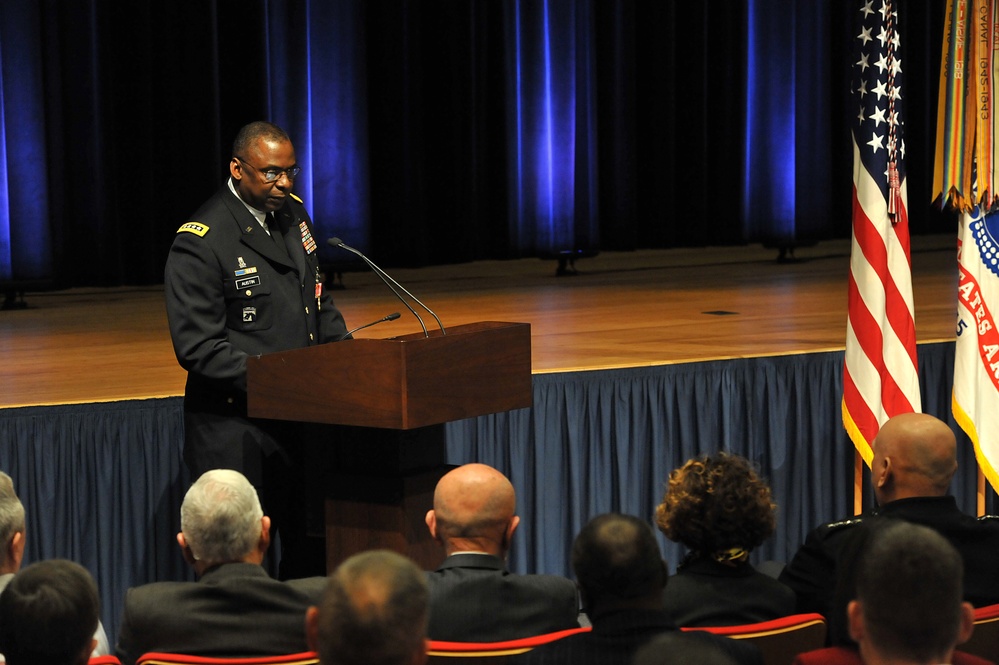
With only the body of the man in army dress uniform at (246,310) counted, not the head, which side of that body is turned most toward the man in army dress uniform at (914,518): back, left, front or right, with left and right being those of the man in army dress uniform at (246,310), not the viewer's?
front

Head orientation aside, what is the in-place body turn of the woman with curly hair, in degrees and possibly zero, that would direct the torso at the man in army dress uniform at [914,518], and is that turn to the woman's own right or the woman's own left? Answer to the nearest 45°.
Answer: approximately 45° to the woman's own right

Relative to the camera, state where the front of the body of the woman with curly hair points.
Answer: away from the camera

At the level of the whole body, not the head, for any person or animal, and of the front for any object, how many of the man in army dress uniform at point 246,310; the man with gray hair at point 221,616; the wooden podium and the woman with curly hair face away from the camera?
2

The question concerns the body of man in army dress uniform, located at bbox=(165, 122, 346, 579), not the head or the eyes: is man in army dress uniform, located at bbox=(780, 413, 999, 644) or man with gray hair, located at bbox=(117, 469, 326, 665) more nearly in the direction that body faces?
the man in army dress uniform

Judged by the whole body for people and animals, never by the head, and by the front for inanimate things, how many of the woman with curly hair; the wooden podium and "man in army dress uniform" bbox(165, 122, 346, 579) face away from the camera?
1

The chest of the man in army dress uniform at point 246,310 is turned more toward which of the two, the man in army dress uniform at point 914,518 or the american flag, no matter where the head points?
the man in army dress uniform

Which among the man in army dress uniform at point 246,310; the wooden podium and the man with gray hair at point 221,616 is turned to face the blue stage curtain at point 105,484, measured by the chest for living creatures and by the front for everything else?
the man with gray hair

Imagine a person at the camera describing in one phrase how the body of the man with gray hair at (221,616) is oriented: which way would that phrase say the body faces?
away from the camera

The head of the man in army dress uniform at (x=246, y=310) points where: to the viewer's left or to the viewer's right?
to the viewer's right

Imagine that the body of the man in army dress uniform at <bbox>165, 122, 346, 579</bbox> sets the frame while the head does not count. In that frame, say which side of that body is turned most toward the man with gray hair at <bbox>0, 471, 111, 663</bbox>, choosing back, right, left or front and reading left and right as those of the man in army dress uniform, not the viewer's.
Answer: right

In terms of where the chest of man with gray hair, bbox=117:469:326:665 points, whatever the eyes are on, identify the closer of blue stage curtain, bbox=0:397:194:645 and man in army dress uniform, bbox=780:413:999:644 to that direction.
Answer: the blue stage curtain

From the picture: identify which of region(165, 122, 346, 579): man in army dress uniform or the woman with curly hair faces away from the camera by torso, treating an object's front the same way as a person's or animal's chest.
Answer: the woman with curly hair

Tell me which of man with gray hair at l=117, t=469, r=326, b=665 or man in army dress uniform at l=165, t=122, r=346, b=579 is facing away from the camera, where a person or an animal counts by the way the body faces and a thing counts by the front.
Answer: the man with gray hair

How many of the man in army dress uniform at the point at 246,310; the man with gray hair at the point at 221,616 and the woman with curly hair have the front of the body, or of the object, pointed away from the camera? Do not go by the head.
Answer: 2

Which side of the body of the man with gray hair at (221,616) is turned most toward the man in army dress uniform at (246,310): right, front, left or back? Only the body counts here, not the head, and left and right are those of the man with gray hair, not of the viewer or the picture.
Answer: front
